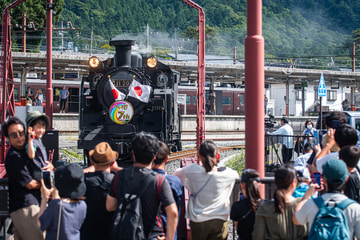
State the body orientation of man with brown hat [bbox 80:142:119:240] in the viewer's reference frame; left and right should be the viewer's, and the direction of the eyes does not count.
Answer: facing away from the viewer

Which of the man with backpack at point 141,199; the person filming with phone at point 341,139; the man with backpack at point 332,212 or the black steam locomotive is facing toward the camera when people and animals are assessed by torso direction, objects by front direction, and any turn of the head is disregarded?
the black steam locomotive

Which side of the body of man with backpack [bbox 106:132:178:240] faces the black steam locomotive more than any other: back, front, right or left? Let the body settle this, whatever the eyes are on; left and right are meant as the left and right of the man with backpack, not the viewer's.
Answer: front

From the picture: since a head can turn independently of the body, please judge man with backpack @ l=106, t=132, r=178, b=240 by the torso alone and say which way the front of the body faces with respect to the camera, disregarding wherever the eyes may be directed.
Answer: away from the camera

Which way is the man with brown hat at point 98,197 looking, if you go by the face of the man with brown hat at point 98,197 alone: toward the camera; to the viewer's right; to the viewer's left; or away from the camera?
away from the camera

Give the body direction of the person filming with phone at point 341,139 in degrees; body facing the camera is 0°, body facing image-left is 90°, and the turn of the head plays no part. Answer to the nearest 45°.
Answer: approximately 135°

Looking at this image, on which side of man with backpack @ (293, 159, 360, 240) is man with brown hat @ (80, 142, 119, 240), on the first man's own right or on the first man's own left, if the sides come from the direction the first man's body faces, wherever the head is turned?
on the first man's own left

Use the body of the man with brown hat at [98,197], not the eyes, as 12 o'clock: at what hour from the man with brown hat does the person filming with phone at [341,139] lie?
The person filming with phone is roughly at 3 o'clock from the man with brown hat.

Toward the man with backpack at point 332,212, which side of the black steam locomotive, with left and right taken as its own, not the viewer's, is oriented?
front

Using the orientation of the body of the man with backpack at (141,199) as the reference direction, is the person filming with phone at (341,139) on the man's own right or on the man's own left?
on the man's own right

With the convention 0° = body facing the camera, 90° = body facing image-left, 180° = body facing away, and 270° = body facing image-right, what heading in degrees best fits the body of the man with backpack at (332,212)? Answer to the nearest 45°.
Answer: approximately 180°

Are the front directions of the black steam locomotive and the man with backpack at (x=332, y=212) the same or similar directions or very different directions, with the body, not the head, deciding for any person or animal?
very different directions

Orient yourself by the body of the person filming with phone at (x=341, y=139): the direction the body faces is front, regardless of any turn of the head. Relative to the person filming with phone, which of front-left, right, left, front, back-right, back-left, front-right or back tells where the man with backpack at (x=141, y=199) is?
left

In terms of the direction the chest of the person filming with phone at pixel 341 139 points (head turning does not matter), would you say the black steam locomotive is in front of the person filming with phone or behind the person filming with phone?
in front

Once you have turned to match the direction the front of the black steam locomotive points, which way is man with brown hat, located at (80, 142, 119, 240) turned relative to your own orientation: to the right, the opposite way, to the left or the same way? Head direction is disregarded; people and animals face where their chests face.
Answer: the opposite way
